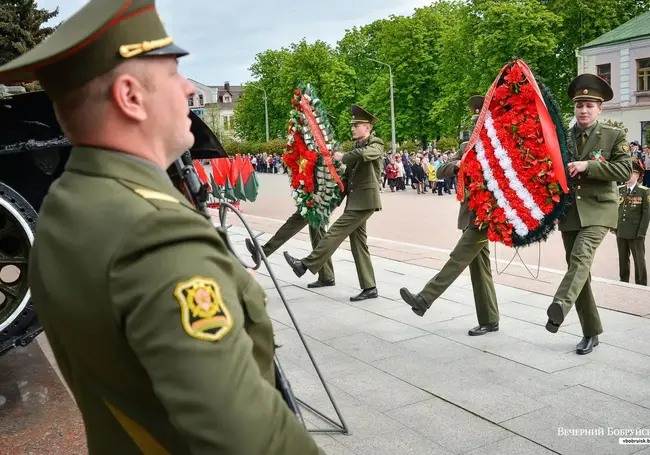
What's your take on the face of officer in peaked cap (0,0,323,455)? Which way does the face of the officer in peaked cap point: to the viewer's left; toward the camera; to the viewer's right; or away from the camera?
to the viewer's right

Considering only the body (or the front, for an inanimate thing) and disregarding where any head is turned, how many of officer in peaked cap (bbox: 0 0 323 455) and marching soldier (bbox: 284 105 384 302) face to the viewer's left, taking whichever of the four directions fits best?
1

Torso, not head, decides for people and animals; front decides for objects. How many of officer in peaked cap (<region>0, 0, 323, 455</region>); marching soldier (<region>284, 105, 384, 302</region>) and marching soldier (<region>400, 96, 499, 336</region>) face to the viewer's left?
2

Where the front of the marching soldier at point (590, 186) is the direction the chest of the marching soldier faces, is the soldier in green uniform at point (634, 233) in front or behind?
behind

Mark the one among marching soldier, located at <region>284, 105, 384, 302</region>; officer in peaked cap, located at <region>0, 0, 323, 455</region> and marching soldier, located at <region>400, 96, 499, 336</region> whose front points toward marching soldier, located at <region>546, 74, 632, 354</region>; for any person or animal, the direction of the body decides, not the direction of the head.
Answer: the officer in peaked cap

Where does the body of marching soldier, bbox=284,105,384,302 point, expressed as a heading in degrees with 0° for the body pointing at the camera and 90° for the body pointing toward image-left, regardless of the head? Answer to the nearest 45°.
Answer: approximately 90°

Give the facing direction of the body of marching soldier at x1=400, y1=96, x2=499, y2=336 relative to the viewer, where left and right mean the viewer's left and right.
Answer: facing to the left of the viewer

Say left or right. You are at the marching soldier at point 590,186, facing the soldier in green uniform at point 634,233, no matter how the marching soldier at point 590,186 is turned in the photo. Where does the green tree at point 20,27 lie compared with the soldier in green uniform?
left

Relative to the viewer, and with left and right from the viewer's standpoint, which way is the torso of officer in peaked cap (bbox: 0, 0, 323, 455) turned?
facing away from the viewer and to the right of the viewer

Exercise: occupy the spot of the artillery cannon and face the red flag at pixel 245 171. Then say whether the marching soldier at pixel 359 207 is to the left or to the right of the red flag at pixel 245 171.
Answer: right

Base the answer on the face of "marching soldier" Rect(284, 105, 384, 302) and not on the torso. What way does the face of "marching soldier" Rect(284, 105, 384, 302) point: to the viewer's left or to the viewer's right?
to the viewer's left

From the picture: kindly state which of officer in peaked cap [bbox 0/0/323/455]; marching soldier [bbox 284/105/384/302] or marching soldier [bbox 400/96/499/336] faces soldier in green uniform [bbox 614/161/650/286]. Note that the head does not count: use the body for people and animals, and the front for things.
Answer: the officer in peaked cap

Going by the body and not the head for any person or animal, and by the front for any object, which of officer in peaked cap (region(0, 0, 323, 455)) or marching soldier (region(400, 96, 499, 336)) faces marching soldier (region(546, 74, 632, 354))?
the officer in peaked cap

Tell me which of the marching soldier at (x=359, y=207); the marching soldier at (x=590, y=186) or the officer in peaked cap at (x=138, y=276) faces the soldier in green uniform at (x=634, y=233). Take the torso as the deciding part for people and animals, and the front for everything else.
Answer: the officer in peaked cap
